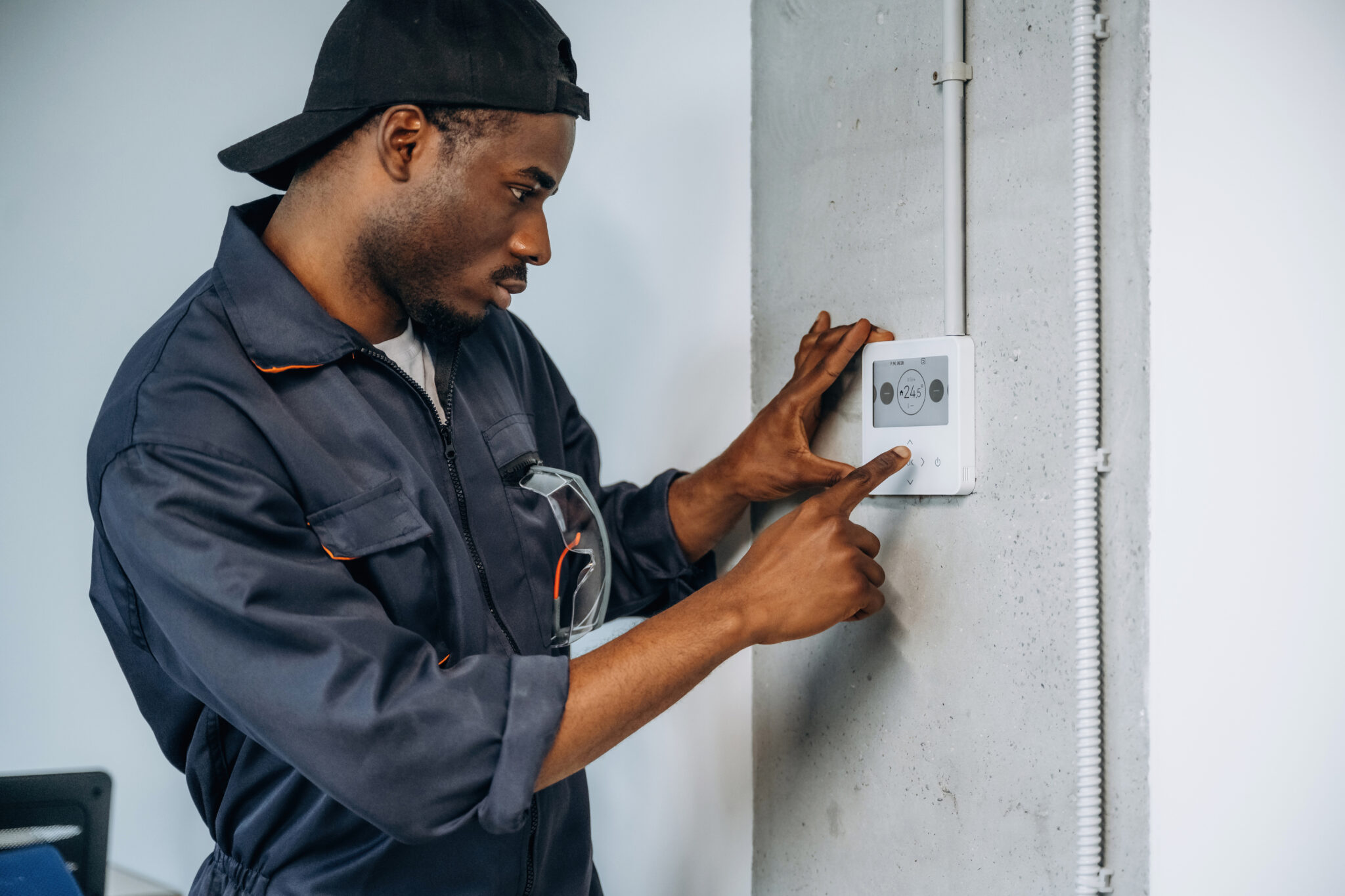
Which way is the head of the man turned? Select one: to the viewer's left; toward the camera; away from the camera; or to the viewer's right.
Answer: to the viewer's right

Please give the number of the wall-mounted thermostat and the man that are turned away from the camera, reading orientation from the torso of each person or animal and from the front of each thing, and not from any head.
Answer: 0

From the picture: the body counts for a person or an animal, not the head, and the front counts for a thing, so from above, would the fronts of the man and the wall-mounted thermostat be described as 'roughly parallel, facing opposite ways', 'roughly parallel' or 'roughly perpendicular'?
roughly perpendicular

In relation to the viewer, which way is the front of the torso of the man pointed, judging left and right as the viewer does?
facing the viewer and to the right of the viewer

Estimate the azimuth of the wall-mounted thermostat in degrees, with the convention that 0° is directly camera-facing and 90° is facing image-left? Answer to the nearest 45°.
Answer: approximately 45°
